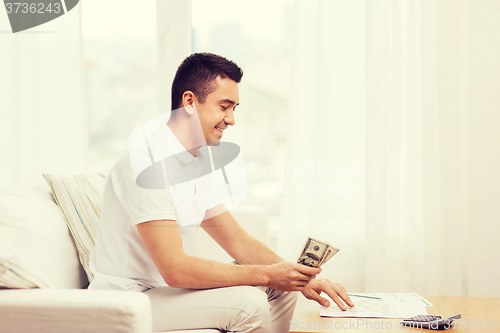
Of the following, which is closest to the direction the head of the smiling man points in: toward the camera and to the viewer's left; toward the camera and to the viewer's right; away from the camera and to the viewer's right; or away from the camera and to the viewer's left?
toward the camera and to the viewer's right

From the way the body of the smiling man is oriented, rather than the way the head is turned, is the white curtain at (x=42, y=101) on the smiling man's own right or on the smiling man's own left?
on the smiling man's own left

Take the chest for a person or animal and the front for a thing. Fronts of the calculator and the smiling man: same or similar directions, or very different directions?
very different directions

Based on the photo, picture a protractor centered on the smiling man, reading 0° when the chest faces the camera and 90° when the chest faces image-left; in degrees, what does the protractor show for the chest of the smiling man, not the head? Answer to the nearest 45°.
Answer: approximately 270°

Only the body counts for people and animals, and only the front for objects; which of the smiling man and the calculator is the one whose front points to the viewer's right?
the smiling man
